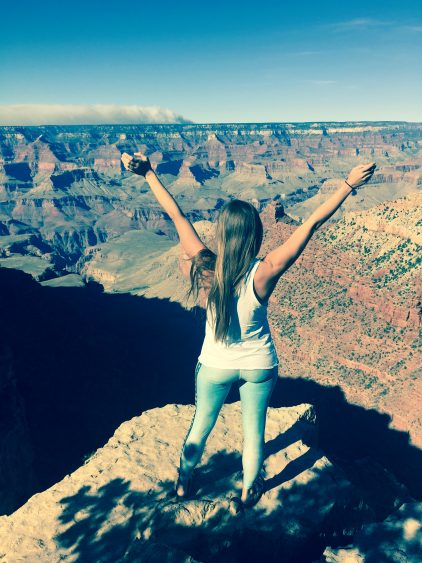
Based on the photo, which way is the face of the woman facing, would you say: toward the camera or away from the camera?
away from the camera

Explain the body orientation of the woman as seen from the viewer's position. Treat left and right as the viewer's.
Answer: facing away from the viewer
